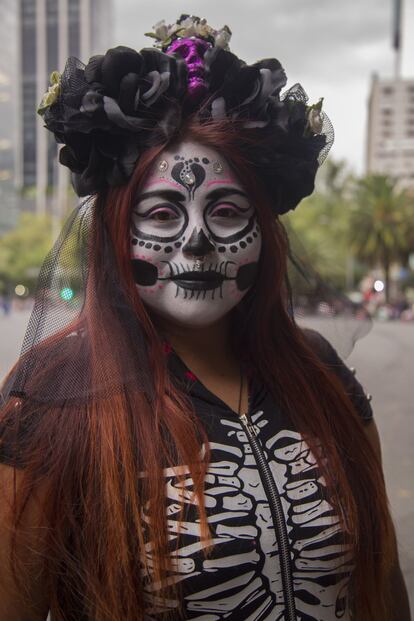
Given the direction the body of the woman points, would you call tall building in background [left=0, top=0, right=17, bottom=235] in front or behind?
behind

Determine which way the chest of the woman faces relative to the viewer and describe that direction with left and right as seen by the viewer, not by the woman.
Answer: facing the viewer and to the right of the viewer

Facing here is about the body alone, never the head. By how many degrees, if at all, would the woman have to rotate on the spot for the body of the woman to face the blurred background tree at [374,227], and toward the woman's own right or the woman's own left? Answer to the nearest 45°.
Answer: approximately 135° to the woman's own left

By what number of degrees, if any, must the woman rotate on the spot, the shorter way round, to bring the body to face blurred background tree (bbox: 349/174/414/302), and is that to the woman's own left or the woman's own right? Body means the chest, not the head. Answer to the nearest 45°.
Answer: approximately 135° to the woman's own left

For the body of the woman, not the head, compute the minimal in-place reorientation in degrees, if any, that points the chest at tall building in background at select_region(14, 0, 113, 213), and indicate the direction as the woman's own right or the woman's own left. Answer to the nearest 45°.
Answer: approximately 135° to the woman's own left

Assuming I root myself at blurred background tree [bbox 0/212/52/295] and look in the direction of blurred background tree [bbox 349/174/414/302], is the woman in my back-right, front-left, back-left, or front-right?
front-right
